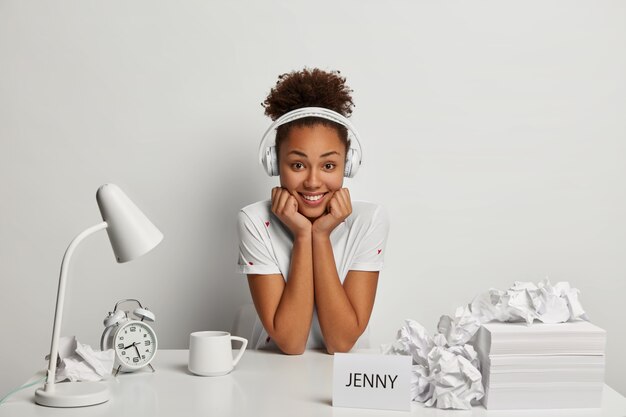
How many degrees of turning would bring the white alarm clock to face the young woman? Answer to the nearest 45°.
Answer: approximately 90° to its left

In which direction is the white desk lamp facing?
to the viewer's right

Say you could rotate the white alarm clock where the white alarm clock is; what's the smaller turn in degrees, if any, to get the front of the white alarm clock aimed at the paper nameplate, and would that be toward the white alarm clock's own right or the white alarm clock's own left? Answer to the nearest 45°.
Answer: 0° — it already faces it

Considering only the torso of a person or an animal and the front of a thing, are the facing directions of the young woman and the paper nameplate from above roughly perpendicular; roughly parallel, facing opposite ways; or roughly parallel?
roughly parallel

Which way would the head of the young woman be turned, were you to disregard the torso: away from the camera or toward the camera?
toward the camera

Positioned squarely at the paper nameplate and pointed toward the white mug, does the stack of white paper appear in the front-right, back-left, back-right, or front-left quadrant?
back-right

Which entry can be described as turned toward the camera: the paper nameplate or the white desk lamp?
the paper nameplate

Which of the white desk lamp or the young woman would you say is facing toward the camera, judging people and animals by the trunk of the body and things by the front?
the young woman

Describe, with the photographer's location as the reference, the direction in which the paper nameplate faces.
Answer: facing the viewer

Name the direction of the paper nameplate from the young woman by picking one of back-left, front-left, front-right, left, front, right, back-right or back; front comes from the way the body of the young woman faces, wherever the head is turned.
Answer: front

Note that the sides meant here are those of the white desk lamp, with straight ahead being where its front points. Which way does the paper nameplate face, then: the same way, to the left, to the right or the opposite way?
to the right

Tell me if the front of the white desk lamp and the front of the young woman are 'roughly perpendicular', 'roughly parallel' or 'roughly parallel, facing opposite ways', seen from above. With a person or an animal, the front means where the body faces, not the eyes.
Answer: roughly perpendicular

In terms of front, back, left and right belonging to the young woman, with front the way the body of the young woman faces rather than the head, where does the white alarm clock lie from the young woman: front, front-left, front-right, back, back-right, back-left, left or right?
front-right
